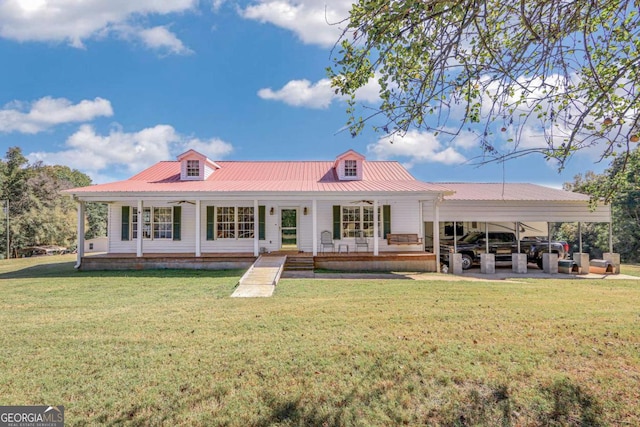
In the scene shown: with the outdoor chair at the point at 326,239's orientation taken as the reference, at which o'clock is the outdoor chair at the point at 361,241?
the outdoor chair at the point at 361,241 is roughly at 9 o'clock from the outdoor chair at the point at 326,239.

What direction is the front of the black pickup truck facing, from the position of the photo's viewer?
facing to the left of the viewer

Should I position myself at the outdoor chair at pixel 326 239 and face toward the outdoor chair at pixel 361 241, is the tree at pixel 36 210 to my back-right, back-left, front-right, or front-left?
back-left

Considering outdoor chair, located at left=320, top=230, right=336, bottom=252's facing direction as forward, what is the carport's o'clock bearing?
The carport is roughly at 9 o'clock from the outdoor chair.

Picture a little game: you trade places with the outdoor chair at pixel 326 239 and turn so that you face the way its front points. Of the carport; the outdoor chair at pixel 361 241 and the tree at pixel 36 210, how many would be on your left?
2

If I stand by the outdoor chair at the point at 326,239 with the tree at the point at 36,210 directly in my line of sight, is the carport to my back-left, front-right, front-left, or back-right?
back-right

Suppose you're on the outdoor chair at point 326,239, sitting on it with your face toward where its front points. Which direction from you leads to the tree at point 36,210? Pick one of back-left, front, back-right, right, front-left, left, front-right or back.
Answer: back-right

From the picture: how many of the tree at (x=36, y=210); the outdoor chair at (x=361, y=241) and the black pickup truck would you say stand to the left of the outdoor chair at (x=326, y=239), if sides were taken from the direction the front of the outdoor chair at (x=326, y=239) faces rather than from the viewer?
2

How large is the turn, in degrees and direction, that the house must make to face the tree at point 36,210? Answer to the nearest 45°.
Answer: approximately 135° to its right

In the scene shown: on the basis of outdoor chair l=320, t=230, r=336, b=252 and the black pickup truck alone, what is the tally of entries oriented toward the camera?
1

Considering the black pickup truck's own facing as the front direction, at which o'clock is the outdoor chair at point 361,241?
The outdoor chair is roughly at 11 o'clock from the black pickup truck.
